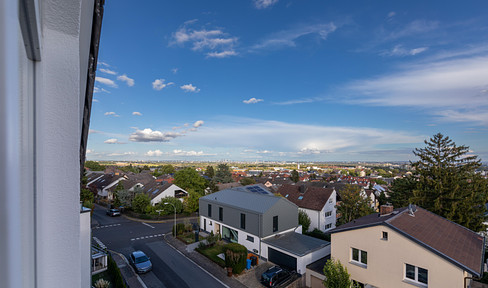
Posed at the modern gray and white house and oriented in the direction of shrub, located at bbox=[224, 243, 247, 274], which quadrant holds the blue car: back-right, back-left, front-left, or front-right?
front-right

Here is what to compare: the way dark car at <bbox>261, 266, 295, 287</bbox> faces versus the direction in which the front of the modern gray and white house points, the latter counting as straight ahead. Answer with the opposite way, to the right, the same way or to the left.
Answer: the opposite way

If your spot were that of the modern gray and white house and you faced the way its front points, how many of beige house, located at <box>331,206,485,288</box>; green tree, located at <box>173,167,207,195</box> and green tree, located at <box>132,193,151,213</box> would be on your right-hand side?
2

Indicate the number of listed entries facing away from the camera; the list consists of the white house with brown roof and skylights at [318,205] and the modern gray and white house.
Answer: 0

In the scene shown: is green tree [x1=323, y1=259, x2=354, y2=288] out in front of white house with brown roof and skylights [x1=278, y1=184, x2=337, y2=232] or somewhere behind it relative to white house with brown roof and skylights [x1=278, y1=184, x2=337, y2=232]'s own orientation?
in front

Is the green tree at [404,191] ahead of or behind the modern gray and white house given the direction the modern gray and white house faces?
behind

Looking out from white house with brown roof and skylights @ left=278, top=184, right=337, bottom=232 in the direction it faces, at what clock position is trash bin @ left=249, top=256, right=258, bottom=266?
The trash bin is roughly at 2 o'clock from the white house with brown roof and skylights.

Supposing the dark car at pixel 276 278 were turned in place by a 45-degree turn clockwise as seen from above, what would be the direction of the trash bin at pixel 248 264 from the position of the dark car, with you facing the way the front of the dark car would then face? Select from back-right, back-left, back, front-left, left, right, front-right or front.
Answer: back-left

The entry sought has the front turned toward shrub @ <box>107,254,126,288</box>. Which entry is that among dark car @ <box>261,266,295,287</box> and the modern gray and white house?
the modern gray and white house

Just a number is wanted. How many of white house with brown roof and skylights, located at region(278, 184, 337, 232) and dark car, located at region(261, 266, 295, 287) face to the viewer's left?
0

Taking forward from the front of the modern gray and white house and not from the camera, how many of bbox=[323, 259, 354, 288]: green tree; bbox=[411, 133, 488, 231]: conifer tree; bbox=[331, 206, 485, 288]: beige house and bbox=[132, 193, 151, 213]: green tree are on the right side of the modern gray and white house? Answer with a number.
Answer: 1

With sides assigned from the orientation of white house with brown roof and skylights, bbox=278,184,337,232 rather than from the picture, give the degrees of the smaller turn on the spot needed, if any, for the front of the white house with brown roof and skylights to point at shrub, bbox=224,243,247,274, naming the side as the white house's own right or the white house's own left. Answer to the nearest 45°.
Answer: approximately 45° to the white house's own right

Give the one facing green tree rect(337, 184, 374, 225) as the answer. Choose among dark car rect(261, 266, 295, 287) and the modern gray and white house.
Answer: the dark car

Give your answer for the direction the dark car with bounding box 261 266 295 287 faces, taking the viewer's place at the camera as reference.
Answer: facing away from the viewer and to the right of the viewer
